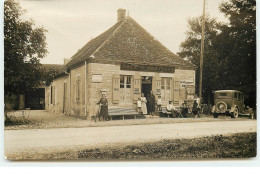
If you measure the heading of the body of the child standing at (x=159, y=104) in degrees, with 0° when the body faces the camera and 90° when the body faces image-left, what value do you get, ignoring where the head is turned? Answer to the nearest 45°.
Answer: approximately 0°

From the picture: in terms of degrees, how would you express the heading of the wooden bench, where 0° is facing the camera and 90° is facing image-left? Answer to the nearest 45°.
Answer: approximately 0°
